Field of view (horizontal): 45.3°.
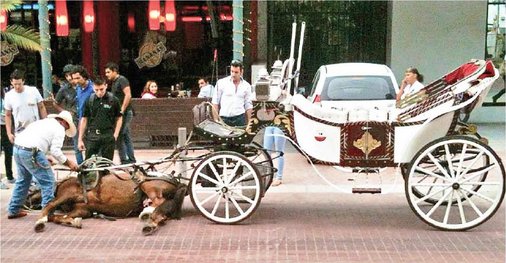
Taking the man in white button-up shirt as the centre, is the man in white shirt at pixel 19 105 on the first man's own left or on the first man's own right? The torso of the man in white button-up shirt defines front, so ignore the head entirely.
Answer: on the first man's own right

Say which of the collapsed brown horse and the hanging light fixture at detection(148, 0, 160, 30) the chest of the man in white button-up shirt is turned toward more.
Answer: the collapsed brown horse

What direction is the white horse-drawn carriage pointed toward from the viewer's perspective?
to the viewer's left

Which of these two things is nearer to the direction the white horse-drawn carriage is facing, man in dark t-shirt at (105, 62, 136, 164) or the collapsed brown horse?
the collapsed brown horse

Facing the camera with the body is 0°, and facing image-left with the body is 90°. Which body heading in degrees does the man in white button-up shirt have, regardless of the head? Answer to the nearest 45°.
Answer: approximately 0°

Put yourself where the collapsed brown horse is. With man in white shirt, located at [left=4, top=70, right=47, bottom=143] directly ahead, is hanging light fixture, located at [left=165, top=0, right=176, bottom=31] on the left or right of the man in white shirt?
right

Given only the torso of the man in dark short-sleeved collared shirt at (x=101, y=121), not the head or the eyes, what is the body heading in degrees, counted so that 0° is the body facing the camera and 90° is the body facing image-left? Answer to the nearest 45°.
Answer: approximately 0°

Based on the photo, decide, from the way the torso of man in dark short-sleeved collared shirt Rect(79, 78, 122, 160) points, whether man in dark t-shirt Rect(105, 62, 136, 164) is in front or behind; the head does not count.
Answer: behind

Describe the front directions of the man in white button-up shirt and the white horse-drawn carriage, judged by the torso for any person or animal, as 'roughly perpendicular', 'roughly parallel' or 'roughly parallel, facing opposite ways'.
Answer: roughly perpendicular
